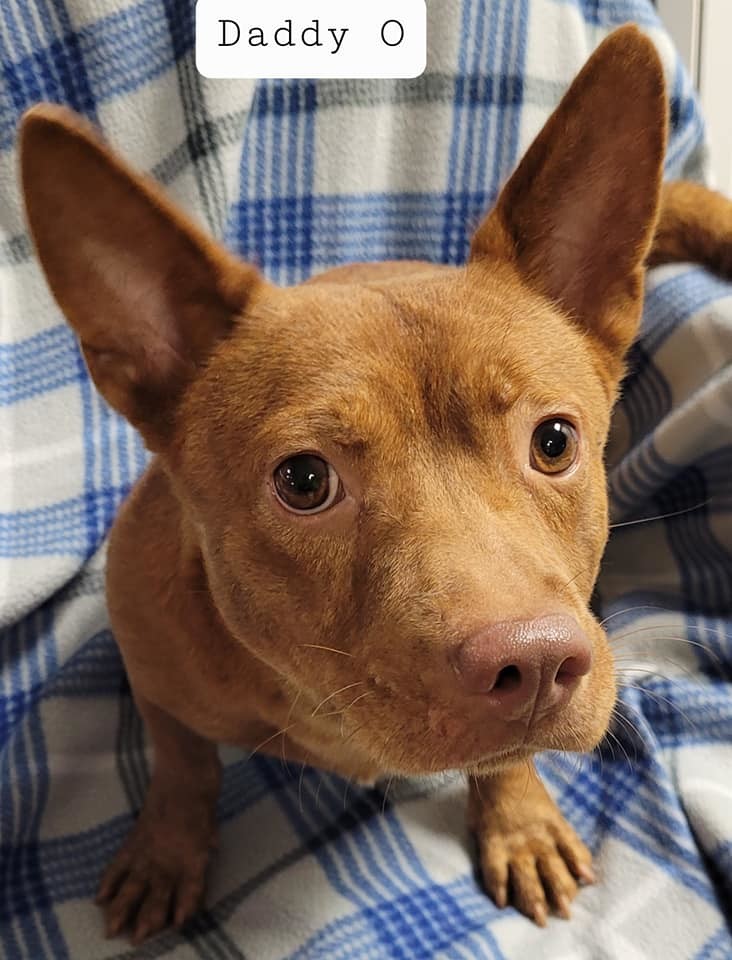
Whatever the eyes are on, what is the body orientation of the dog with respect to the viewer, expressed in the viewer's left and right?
facing the viewer
